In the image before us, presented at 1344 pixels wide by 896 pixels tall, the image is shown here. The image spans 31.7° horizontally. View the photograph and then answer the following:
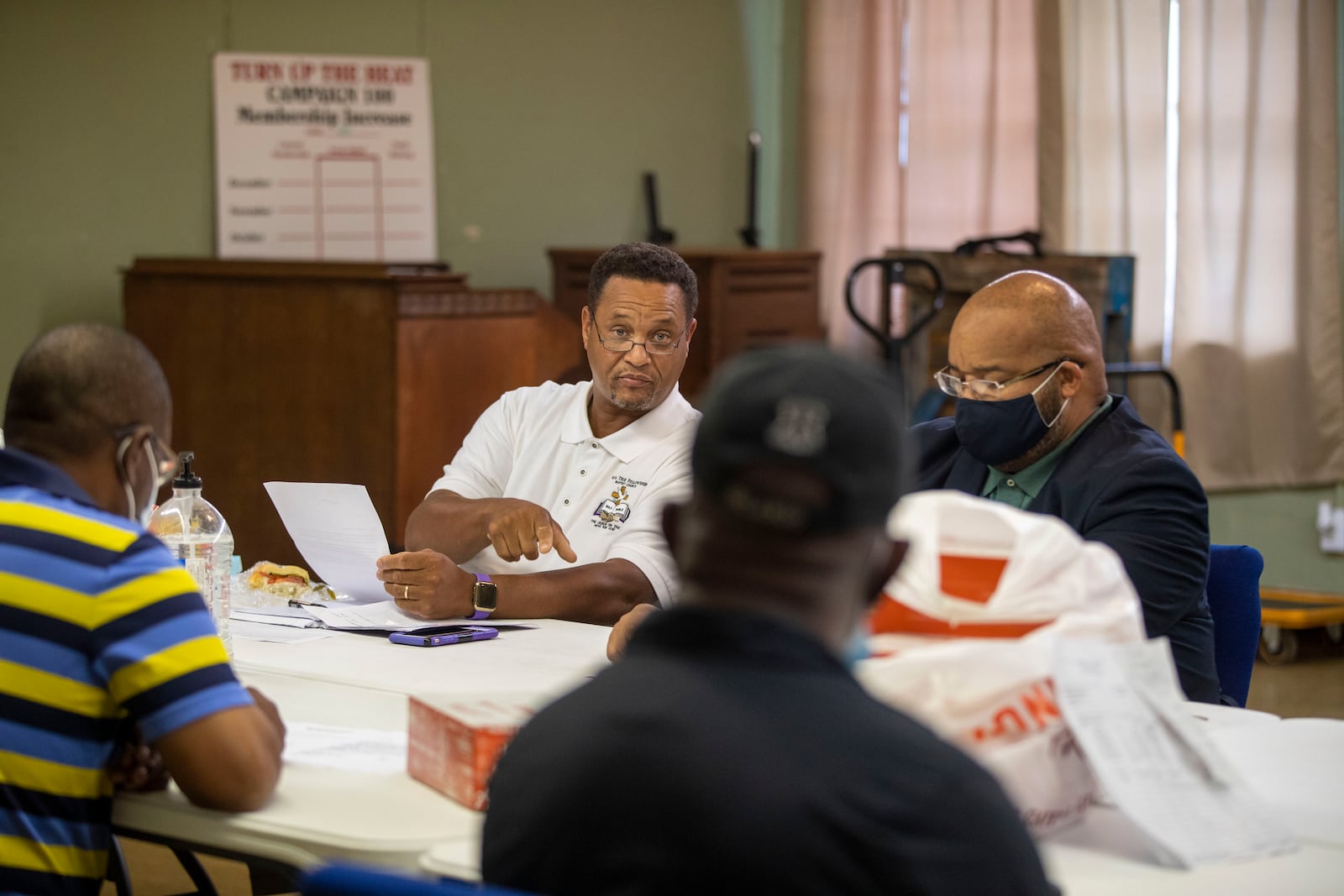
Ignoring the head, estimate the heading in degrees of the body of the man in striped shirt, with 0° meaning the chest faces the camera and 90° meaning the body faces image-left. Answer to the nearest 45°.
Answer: approximately 225°

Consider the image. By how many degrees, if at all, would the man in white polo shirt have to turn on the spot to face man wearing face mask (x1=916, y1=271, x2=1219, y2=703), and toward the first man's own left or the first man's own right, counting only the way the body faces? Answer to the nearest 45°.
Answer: approximately 45° to the first man's own left

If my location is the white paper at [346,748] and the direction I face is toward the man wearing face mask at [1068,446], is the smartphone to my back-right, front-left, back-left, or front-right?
front-left

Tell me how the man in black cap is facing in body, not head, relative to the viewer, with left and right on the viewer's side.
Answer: facing away from the viewer

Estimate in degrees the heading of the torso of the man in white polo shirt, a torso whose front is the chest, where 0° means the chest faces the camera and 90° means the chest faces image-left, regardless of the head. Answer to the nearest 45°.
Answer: approximately 0°

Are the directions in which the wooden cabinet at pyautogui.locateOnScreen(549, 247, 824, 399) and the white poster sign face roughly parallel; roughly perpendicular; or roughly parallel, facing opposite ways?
roughly parallel

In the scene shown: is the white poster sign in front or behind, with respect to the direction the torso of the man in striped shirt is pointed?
in front

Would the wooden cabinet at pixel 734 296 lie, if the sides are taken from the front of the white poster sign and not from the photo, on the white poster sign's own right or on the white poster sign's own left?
on the white poster sign's own left

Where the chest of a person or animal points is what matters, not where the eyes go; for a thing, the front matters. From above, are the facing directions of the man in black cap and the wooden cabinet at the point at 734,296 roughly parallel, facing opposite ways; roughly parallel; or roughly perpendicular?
roughly parallel, facing opposite ways

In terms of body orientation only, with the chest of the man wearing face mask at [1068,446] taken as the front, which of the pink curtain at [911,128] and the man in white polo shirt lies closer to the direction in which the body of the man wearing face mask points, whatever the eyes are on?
the man in white polo shirt

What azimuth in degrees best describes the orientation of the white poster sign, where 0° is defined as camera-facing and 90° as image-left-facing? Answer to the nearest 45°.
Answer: approximately 0°

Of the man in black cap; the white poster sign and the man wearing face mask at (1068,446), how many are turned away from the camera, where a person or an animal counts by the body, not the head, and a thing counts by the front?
1

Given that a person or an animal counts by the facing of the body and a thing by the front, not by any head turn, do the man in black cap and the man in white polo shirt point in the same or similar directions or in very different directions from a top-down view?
very different directions

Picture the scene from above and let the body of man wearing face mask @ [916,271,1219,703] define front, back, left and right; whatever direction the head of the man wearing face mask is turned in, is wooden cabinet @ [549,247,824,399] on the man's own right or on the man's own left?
on the man's own right

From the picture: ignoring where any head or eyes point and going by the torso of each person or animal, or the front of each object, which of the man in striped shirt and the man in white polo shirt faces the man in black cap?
the man in white polo shirt

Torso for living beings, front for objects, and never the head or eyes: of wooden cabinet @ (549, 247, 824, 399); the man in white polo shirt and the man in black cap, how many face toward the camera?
2

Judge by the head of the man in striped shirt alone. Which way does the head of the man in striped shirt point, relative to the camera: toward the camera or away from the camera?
away from the camera

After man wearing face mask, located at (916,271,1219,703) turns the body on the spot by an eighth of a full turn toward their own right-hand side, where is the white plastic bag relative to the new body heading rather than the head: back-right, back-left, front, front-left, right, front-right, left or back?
left

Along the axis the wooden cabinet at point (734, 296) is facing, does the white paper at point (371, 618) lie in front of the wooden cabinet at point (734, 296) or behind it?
in front

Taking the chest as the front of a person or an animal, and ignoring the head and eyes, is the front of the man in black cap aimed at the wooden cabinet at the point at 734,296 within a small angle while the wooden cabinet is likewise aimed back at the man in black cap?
yes

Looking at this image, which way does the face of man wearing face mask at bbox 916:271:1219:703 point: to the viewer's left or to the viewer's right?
to the viewer's left
